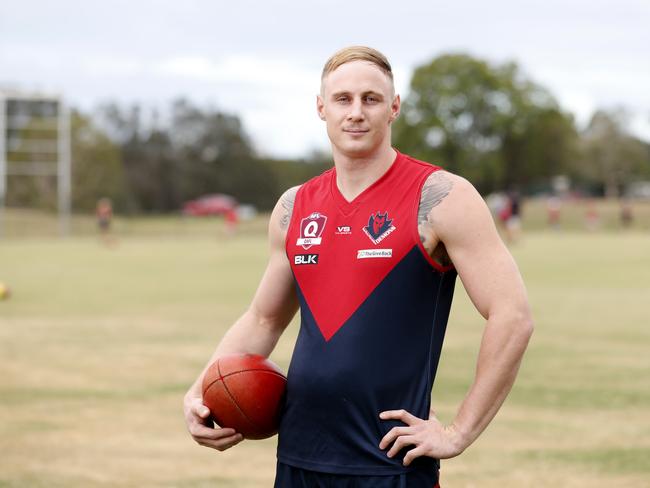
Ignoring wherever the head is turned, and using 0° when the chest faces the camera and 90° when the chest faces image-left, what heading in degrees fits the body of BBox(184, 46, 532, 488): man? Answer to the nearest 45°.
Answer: approximately 45°

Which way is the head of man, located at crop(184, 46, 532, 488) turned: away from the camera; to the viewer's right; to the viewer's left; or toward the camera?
toward the camera
